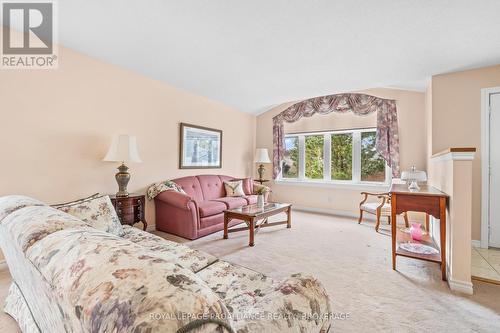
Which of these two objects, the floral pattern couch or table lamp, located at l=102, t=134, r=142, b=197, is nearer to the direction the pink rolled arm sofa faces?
the floral pattern couch

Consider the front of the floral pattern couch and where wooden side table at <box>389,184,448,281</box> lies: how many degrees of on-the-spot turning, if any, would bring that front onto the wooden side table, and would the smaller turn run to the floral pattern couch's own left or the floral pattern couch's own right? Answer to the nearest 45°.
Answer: approximately 45° to the floral pattern couch's own right

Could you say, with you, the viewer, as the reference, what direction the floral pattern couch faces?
facing away from the viewer and to the right of the viewer

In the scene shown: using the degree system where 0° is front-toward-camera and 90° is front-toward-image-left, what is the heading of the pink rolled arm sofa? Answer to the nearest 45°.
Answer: approximately 315°

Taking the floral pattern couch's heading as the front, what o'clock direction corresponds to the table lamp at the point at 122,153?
The table lamp is roughly at 10 o'clock from the floral pattern couch.

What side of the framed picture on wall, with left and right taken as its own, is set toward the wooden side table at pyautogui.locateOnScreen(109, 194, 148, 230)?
right

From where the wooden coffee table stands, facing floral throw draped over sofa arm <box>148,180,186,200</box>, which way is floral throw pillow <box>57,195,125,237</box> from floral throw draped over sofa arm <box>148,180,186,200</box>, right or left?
left

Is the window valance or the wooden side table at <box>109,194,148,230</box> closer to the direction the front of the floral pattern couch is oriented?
the window valance
